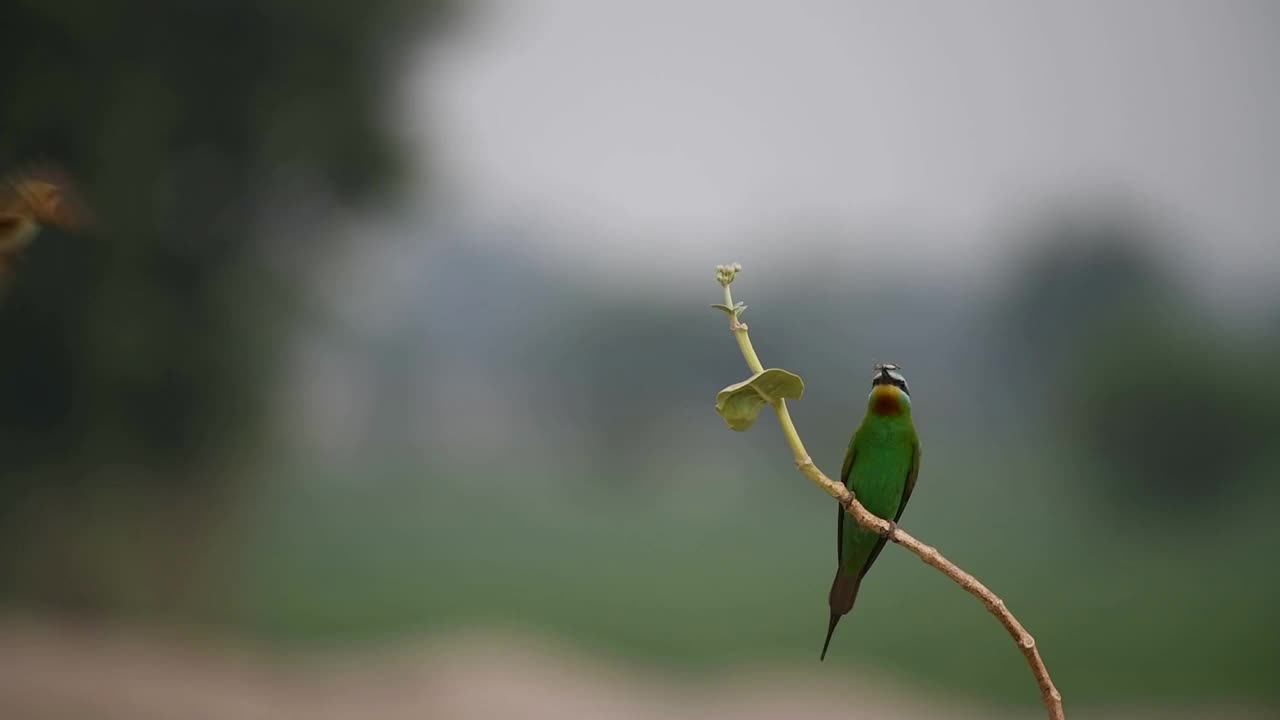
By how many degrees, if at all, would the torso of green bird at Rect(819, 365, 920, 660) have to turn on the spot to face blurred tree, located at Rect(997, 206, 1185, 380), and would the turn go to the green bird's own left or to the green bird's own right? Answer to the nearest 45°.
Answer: approximately 135° to the green bird's own left

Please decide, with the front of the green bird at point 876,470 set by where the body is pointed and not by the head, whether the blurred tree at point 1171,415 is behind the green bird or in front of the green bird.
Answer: behind

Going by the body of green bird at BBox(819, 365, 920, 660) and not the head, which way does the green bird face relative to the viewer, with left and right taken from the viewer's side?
facing the viewer
